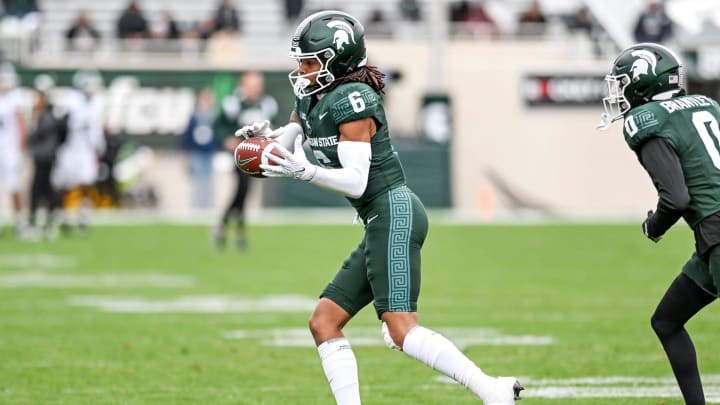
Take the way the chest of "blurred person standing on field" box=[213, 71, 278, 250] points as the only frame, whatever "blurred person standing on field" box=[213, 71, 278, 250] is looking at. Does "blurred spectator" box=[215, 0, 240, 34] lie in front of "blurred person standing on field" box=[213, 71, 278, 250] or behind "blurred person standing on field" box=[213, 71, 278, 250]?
behind

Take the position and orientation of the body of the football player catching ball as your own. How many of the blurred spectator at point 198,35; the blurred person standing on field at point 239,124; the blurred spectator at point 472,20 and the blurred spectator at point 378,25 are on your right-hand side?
4

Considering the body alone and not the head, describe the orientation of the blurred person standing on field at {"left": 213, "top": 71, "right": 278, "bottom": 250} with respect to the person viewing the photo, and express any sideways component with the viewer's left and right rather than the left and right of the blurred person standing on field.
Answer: facing the viewer

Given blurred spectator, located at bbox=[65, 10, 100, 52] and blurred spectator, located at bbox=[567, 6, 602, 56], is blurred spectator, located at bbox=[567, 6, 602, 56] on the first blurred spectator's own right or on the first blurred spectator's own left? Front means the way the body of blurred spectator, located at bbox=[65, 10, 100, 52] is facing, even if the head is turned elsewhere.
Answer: on the first blurred spectator's own left

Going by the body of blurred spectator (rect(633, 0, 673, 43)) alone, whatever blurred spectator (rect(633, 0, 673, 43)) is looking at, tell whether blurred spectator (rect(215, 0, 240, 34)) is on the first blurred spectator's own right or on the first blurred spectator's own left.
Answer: on the first blurred spectator's own right

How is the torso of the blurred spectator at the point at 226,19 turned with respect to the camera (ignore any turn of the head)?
toward the camera

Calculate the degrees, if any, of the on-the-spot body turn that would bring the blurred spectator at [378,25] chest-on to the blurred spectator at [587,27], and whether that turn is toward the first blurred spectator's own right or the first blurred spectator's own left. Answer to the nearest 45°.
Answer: approximately 90° to the first blurred spectator's own left

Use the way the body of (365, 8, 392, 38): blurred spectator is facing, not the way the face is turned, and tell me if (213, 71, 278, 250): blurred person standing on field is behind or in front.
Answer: in front

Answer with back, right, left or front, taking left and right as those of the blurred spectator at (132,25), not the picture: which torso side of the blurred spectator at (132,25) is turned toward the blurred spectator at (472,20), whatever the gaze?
left

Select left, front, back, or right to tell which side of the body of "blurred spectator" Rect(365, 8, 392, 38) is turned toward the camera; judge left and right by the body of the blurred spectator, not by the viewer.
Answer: front

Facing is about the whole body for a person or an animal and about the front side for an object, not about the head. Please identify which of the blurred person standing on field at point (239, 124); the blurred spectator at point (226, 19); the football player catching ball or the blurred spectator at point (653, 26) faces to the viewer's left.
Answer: the football player catching ball
